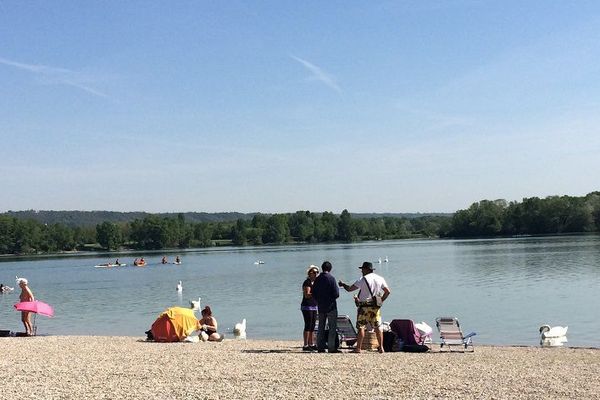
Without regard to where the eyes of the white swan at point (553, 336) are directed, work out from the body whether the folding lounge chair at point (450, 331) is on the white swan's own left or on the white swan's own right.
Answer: on the white swan's own left

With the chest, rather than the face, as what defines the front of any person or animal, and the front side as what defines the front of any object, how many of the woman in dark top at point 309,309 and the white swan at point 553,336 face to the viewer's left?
1

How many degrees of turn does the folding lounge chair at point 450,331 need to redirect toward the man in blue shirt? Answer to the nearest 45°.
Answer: approximately 180°

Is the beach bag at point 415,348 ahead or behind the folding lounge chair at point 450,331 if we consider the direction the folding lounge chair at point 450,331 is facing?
behind

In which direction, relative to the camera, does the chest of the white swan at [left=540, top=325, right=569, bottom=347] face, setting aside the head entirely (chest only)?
to the viewer's left

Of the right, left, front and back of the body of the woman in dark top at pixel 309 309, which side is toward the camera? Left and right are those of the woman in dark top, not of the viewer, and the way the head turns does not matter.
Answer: right

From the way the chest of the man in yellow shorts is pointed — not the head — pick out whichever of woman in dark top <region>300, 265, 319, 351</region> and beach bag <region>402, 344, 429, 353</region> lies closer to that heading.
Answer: the woman in dark top

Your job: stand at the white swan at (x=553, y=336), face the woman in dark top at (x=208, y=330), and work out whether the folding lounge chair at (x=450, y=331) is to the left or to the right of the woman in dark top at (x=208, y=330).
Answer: left

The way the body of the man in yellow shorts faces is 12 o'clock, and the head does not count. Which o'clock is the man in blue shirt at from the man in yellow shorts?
The man in blue shirt is roughly at 11 o'clock from the man in yellow shorts.

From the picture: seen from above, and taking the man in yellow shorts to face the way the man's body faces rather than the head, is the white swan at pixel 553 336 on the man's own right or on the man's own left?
on the man's own right

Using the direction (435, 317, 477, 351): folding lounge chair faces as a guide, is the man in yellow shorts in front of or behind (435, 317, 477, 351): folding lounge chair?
behind
